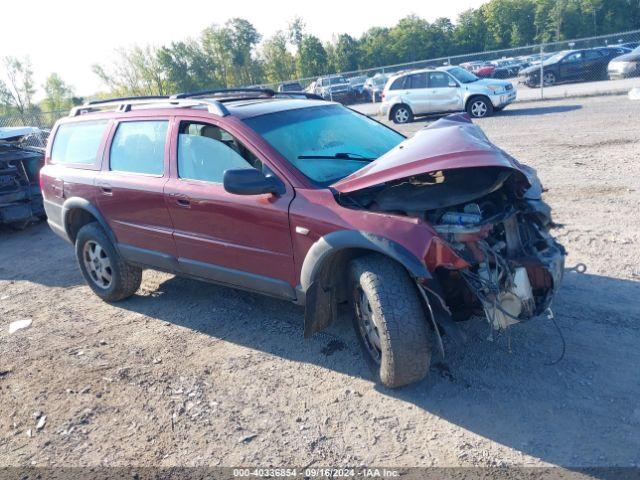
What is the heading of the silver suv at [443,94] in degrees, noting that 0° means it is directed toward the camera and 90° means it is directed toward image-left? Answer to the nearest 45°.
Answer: approximately 315°

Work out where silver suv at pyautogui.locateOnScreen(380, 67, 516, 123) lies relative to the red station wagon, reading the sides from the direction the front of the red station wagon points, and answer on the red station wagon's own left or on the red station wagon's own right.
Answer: on the red station wagon's own left

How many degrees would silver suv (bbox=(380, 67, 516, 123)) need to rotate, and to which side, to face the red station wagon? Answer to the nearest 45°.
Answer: approximately 45° to its right

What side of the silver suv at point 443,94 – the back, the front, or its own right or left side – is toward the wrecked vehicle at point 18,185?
right

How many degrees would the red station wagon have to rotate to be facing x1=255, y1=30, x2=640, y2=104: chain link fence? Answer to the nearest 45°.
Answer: approximately 90° to its left

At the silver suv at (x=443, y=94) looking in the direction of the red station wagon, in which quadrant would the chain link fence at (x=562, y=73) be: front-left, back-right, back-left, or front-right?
back-left
